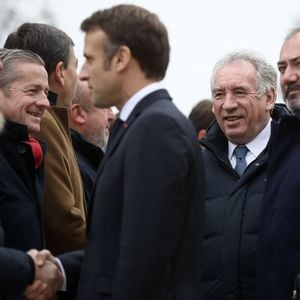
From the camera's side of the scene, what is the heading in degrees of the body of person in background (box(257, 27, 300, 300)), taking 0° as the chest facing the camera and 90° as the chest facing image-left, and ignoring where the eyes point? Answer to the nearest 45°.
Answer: approximately 45°

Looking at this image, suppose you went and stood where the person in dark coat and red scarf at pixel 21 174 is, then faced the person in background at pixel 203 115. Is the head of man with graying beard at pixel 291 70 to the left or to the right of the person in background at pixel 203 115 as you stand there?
right

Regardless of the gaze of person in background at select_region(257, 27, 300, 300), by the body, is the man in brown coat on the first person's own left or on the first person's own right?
on the first person's own right

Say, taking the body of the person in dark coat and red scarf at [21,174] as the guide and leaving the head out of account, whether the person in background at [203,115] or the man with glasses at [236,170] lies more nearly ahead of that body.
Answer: the man with glasses

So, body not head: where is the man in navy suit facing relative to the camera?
to the viewer's left

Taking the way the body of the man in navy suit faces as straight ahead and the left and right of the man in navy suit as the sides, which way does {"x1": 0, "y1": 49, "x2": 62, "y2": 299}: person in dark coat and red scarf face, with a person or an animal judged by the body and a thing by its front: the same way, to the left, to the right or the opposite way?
the opposite way

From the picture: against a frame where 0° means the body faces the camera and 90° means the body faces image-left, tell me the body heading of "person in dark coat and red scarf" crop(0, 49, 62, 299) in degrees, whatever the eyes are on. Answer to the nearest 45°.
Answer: approximately 270°

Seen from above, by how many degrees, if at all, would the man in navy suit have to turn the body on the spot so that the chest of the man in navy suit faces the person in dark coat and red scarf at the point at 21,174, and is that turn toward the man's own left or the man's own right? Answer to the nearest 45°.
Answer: approximately 45° to the man's own right

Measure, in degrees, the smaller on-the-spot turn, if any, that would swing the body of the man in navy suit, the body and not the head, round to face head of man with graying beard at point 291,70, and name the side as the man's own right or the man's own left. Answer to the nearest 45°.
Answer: approximately 135° to the man's own right

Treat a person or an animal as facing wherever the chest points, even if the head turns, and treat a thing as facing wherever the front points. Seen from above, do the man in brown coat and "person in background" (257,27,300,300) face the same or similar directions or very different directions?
very different directions

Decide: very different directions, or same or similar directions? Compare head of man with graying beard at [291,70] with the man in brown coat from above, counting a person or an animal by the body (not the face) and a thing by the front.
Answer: very different directions

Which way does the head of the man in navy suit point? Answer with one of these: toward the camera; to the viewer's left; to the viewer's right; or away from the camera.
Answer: to the viewer's left

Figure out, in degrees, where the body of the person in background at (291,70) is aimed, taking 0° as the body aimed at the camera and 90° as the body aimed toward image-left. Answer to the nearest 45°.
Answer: approximately 45°
